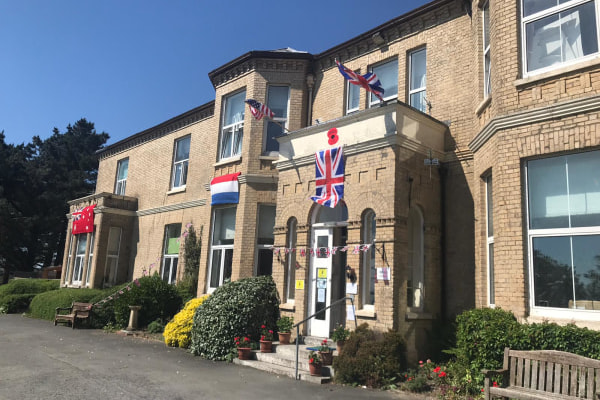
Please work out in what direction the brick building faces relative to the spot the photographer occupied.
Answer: facing the viewer and to the left of the viewer

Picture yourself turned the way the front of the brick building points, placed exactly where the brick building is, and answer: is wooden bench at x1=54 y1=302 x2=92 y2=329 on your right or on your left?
on your right

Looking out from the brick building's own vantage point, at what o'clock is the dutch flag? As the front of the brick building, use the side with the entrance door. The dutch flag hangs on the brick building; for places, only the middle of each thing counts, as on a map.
The dutch flag is roughly at 3 o'clock from the brick building.

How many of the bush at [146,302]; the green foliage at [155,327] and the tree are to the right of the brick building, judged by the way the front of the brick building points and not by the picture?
3

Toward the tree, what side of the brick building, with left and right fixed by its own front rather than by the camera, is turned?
right

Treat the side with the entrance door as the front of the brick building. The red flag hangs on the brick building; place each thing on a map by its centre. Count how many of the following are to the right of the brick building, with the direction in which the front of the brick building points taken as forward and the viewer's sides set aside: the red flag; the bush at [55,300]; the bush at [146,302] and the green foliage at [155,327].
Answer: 4

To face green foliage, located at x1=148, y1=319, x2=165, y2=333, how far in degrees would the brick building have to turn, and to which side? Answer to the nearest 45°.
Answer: approximately 90° to its right
